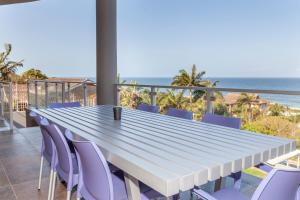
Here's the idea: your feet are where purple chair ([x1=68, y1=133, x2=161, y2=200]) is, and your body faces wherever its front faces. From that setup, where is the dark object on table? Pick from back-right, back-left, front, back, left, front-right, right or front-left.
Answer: front-left

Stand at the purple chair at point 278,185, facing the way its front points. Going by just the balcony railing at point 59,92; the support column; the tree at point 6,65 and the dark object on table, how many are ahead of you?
4

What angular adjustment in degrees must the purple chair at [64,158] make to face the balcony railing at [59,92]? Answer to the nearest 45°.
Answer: approximately 45° to its left

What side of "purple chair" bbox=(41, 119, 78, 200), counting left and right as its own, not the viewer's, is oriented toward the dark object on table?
front

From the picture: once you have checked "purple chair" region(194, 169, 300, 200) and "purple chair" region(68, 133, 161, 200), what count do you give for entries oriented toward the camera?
0

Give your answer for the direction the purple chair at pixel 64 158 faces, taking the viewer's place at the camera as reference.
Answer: facing away from the viewer and to the right of the viewer

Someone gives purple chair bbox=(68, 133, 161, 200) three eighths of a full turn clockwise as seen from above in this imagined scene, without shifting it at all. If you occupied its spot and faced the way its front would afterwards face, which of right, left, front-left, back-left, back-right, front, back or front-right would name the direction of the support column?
back

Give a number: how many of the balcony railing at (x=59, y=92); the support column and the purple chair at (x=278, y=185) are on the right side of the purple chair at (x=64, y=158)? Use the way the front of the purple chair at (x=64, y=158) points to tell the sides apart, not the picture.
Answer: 1

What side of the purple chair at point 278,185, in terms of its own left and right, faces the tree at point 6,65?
front

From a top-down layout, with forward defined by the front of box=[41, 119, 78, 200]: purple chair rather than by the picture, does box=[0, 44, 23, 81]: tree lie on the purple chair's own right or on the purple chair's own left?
on the purple chair's own left

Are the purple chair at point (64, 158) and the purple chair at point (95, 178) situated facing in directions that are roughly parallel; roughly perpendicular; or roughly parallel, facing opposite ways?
roughly parallel

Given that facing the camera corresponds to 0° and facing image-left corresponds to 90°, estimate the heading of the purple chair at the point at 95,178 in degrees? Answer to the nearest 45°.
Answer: approximately 225°

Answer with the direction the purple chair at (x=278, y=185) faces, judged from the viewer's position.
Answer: facing away from the viewer and to the left of the viewer
